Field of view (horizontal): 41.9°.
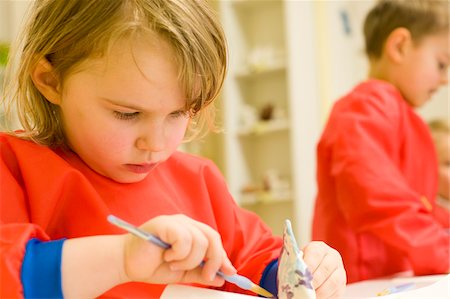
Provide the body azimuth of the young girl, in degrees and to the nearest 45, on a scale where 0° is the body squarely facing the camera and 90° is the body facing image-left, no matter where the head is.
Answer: approximately 315°

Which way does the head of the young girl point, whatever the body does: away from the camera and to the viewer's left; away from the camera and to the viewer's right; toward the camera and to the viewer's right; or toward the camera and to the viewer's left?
toward the camera and to the viewer's right

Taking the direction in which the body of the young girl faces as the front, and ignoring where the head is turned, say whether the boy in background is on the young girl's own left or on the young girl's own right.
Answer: on the young girl's own left

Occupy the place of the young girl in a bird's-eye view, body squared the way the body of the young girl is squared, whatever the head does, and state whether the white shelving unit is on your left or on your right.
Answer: on your left
